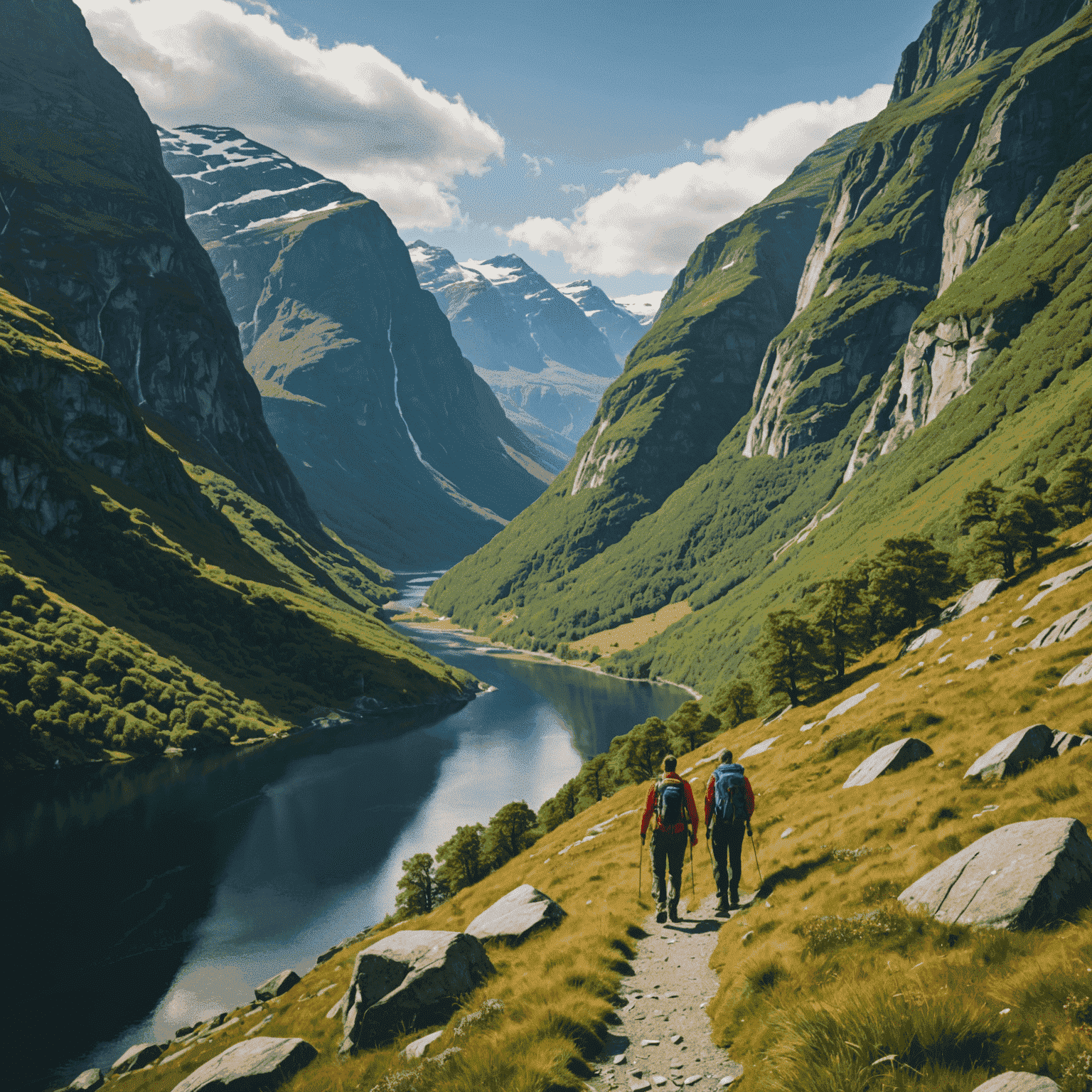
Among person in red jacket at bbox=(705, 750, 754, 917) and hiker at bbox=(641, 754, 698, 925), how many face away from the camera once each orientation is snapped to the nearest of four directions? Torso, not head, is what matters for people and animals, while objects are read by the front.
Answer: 2

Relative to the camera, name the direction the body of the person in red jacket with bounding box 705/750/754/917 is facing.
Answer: away from the camera

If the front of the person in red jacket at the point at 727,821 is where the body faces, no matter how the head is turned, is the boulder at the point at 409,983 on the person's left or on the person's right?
on the person's left

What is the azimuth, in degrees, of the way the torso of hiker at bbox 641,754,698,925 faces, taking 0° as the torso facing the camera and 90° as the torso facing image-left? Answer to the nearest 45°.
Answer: approximately 180°

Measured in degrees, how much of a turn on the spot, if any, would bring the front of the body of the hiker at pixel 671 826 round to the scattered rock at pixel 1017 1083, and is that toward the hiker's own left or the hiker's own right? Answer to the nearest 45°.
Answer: approximately 180°

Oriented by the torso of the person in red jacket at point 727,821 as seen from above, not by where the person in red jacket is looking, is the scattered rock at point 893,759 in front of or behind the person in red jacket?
in front
